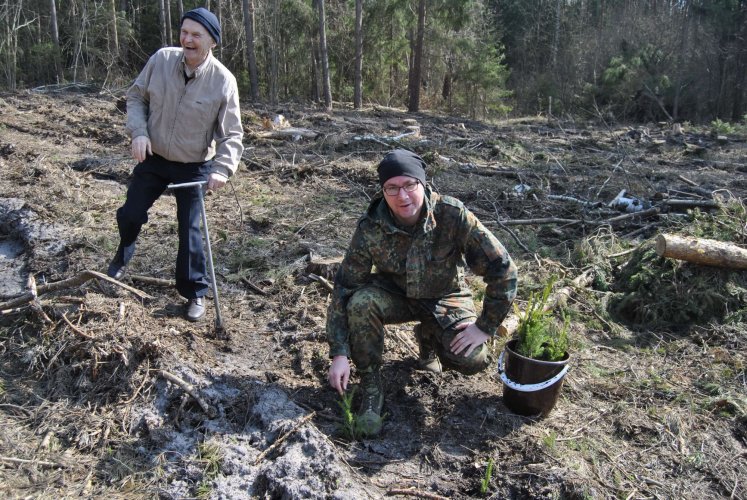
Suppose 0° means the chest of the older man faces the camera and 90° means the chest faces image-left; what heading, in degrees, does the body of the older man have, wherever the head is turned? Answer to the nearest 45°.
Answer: approximately 0°

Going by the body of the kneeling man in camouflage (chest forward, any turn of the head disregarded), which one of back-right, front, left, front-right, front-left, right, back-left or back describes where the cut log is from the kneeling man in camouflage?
back-left

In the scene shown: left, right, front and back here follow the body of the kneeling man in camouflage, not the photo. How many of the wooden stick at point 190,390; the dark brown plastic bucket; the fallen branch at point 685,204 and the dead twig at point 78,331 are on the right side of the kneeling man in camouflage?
2

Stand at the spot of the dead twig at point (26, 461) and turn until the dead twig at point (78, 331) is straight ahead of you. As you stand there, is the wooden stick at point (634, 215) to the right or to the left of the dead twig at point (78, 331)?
right

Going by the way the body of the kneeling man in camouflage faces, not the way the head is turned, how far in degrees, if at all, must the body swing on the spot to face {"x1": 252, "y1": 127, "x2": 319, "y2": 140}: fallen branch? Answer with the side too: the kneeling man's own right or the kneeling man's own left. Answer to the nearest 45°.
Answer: approximately 180°

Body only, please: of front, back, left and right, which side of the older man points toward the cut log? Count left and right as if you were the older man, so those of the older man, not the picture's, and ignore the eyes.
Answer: left

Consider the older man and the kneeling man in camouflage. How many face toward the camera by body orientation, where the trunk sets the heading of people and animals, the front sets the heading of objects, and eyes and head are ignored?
2

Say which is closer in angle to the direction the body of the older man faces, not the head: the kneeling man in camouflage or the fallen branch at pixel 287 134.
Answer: the kneeling man in camouflage

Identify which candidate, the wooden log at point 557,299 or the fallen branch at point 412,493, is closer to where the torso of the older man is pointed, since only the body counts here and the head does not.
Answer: the fallen branch

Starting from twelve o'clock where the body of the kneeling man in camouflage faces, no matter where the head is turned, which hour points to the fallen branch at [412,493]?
The fallen branch is roughly at 12 o'clock from the kneeling man in camouflage.
